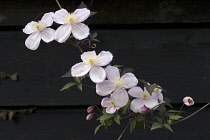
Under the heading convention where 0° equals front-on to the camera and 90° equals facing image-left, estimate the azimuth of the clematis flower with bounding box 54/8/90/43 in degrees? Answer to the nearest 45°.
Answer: approximately 0°

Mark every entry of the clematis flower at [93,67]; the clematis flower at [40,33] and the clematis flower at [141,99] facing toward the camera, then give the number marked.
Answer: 3

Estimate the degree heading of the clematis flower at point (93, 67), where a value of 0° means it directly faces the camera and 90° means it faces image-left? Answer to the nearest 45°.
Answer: approximately 0°
